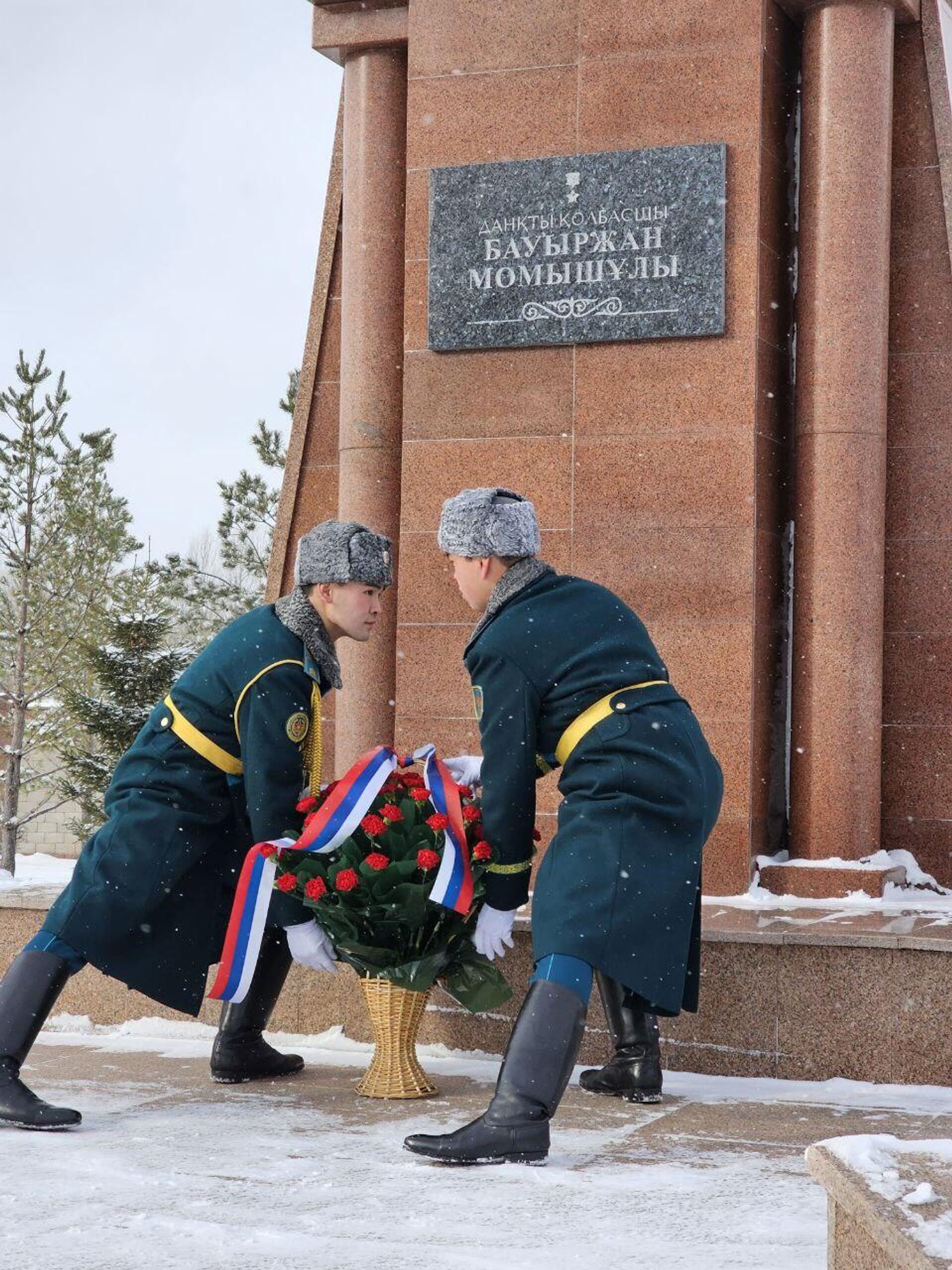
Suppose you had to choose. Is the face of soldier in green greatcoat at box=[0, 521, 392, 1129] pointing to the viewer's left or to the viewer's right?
to the viewer's right

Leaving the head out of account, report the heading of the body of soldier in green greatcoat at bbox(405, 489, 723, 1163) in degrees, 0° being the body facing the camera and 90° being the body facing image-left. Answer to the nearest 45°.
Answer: approximately 90°

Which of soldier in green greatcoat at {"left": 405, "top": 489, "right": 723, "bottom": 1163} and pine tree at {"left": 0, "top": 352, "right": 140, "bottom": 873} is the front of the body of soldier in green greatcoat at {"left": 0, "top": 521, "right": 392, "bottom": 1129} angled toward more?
the soldier in green greatcoat

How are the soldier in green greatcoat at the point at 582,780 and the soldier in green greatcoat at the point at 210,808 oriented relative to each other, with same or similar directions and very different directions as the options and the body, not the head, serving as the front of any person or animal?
very different directions

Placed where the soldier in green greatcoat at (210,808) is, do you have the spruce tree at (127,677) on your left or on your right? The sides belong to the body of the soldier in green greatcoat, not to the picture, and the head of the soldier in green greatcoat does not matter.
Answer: on your left

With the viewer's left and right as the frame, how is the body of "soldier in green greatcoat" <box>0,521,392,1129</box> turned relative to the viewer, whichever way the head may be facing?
facing to the right of the viewer

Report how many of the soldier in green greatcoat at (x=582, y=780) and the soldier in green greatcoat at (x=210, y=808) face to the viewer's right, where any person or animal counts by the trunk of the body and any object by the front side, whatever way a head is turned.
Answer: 1

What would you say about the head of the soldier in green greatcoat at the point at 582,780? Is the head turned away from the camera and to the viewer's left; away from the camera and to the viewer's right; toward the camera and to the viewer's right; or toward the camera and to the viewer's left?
away from the camera and to the viewer's left

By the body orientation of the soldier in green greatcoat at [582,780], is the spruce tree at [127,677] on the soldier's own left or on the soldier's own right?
on the soldier's own right
